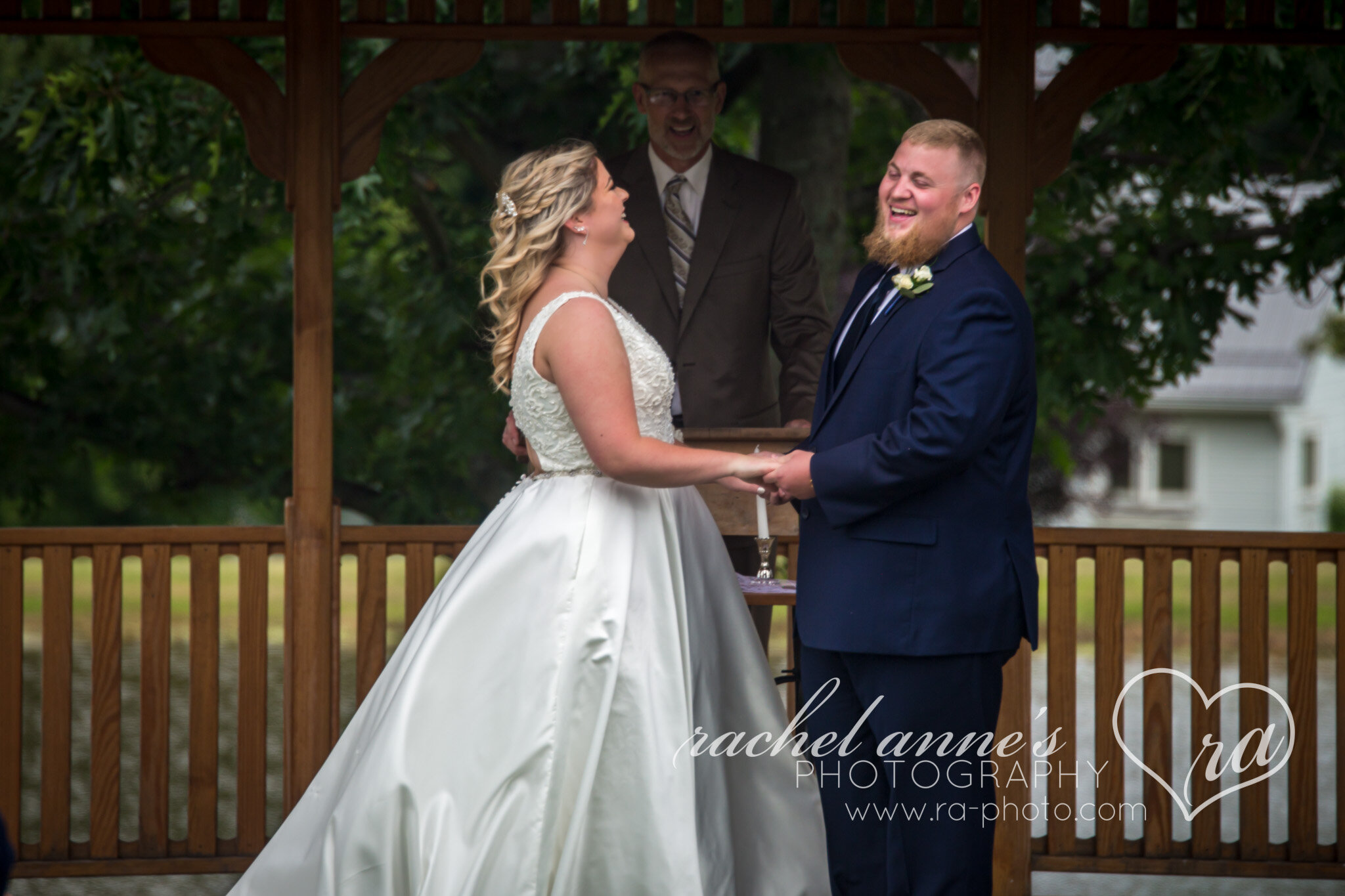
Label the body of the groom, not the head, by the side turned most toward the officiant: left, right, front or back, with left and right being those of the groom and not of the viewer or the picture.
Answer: right

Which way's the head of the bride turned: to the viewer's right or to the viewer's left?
to the viewer's right

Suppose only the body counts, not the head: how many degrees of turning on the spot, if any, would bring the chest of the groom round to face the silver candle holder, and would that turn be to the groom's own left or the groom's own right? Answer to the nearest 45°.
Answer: approximately 90° to the groom's own right

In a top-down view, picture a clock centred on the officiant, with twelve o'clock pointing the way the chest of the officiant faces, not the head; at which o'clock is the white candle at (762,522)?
The white candle is roughly at 12 o'clock from the officiant.

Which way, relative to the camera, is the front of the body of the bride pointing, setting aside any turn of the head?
to the viewer's right

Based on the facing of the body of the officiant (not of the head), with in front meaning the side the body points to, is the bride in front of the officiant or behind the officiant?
in front

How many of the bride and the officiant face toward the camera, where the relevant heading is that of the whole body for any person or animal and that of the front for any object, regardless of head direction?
1

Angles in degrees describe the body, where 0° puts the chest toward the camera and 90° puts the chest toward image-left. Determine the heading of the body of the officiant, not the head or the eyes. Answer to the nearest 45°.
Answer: approximately 0°

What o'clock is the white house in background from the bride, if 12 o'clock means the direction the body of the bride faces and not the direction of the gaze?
The white house in background is roughly at 10 o'clock from the bride.

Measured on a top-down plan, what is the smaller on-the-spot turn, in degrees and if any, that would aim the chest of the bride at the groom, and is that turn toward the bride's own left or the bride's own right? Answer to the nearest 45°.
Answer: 0° — they already face them

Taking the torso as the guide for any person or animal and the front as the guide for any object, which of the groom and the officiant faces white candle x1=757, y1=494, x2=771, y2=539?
the officiant

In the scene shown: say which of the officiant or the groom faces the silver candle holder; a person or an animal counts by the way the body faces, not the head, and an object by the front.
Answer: the officiant

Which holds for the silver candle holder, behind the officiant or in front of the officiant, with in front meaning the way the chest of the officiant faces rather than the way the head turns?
in front
